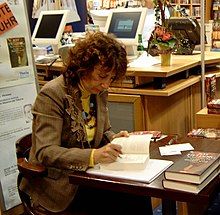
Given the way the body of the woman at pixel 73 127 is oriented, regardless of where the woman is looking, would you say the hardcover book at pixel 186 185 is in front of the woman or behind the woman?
in front

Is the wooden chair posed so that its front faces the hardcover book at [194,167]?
yes

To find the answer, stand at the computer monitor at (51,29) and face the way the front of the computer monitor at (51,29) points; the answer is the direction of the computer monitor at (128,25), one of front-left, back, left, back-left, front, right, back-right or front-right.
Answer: left

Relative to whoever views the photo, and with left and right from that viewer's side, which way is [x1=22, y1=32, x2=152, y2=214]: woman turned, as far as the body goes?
facing the viewer and to the right of the viewer

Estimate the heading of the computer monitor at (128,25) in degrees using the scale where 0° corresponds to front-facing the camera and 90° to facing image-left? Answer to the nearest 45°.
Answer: approximately 45°

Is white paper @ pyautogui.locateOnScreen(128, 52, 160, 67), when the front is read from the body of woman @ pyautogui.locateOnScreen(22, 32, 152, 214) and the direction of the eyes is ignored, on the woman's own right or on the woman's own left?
on the woman's own left

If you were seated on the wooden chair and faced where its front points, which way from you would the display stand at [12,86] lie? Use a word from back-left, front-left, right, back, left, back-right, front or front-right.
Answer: back-left

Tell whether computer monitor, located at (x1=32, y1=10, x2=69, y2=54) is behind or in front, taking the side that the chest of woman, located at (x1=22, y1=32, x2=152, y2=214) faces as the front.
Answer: behind

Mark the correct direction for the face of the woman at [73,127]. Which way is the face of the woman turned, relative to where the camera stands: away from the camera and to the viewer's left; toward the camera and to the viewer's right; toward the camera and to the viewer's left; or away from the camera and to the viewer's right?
toward the camera and to the viewer's right

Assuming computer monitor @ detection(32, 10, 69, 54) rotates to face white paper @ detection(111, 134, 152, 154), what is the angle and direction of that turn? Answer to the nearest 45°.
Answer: approximately 45° to its left

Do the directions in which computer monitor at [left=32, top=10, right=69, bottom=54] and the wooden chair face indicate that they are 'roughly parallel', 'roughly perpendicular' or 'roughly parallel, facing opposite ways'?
roughly perpendicular

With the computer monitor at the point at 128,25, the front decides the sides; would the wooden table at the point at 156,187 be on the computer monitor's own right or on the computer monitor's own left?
on the computer monitor's own left

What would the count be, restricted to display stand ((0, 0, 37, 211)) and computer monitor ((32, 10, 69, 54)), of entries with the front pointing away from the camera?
0

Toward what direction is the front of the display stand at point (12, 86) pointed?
toward the camera

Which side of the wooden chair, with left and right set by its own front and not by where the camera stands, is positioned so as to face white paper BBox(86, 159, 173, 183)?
front
